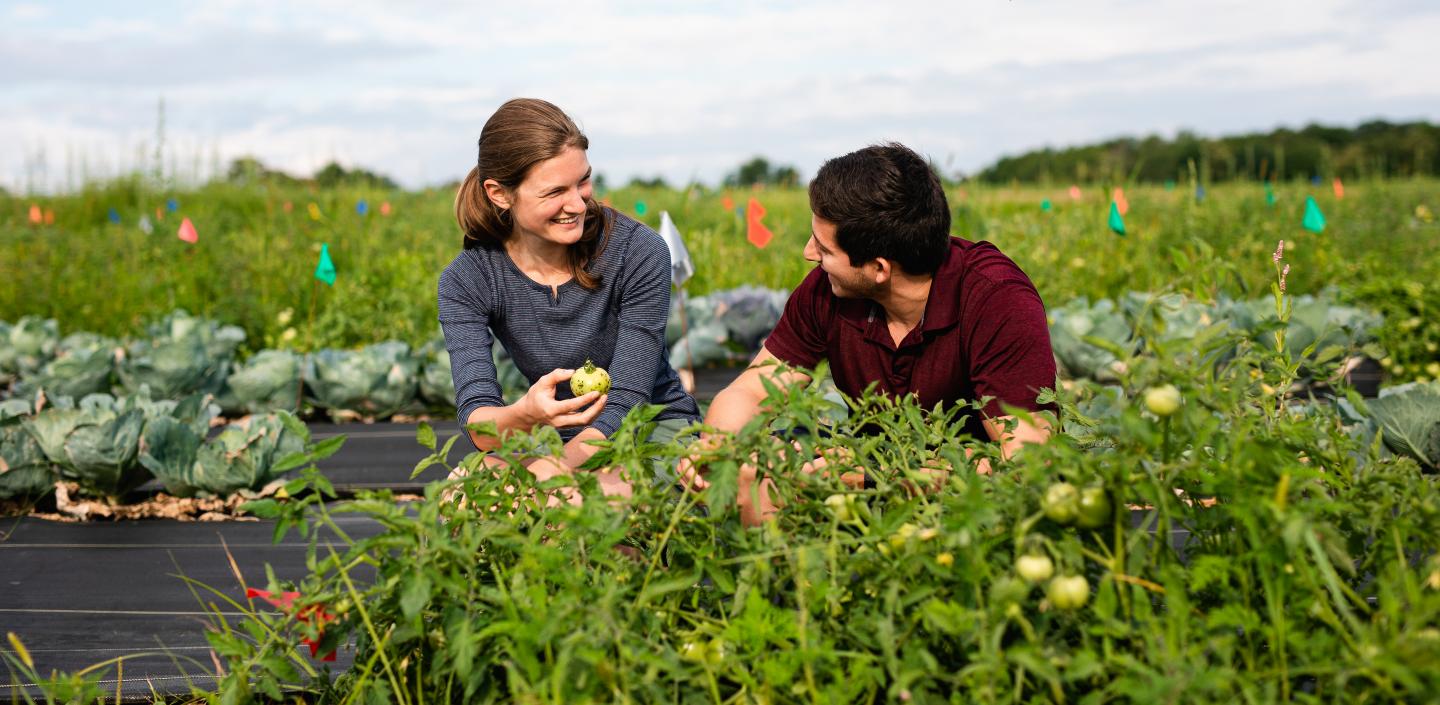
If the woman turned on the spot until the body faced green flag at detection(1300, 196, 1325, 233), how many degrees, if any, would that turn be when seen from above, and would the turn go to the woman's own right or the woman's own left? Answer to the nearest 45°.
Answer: approximately 135° to the woman's own left

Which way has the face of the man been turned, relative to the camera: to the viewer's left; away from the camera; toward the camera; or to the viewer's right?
to the viewer's left

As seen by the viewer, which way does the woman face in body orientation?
toward the camera

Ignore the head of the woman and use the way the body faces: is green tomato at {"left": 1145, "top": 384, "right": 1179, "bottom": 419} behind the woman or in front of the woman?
in front

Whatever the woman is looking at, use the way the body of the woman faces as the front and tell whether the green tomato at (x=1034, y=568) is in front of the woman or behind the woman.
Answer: in front

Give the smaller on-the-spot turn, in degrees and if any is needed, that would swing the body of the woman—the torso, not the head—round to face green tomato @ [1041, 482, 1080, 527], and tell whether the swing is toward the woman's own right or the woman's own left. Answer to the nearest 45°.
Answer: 0° — they already face it

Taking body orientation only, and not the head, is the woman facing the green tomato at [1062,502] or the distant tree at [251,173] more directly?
the green tomato

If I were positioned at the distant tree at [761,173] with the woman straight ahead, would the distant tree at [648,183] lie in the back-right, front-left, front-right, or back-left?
front-right

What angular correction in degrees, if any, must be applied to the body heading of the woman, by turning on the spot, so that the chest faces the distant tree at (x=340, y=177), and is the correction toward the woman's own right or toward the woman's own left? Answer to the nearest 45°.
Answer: approximately 180°

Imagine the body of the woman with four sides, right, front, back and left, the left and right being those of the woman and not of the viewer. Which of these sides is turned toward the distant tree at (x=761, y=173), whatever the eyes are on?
back

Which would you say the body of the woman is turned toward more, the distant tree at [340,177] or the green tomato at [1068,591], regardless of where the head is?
the green tomato

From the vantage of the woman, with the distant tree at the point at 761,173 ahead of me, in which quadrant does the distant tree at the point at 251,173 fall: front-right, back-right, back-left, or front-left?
front-left

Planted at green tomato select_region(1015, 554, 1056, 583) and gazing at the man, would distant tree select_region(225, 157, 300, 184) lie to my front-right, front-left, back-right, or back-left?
front-left

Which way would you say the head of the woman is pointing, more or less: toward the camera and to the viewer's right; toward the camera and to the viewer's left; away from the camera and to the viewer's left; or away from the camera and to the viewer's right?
toward the camera and to the viewer's right
